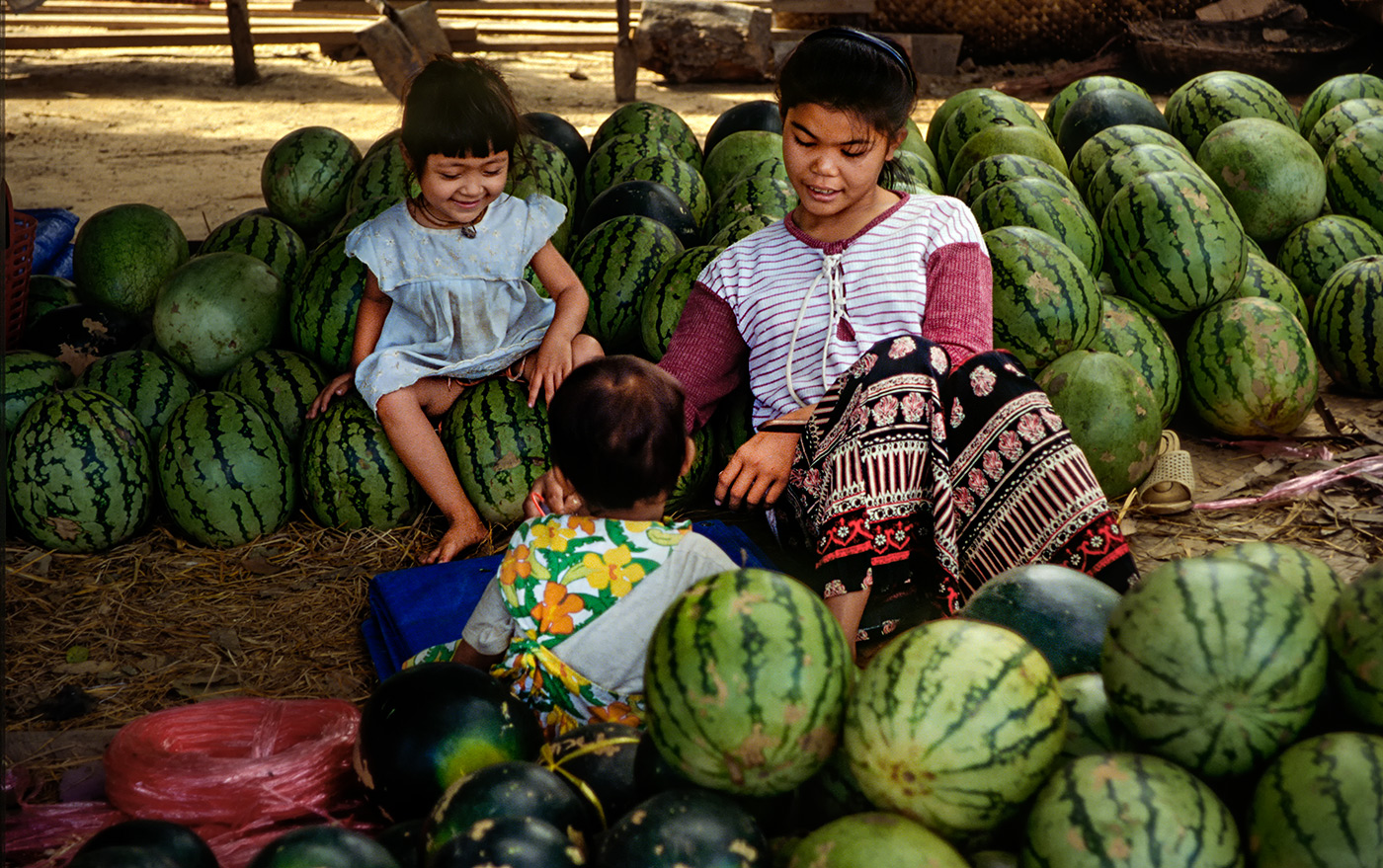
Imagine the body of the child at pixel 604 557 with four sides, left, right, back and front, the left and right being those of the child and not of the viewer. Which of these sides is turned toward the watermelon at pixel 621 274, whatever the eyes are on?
front

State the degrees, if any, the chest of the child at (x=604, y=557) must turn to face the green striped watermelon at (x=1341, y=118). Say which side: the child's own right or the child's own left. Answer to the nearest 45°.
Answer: approximately 45° to the child's own right

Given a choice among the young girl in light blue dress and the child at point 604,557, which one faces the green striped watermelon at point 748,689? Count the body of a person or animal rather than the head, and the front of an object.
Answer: the young girl in light blue dress

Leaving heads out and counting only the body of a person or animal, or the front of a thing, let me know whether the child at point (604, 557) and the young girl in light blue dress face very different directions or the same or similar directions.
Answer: very different directions

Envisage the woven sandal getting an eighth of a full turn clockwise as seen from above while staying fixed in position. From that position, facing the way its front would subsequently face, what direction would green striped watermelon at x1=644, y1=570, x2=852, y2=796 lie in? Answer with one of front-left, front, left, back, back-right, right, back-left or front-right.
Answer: front-left

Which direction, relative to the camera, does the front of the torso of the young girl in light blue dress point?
toward the camera

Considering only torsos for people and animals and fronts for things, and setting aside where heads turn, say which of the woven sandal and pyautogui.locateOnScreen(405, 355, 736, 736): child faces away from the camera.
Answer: the child

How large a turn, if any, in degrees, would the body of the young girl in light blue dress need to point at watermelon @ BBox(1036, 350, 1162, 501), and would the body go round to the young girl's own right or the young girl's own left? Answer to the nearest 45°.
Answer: approximately 90° to the young girl's own left

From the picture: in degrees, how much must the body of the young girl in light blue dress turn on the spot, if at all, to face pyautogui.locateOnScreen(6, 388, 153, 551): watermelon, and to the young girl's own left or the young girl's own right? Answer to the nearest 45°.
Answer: approximately 90° to the young girl's own right

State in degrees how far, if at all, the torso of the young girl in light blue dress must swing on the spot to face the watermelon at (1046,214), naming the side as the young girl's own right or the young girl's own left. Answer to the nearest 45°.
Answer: approximately 90° to the young girl's own left

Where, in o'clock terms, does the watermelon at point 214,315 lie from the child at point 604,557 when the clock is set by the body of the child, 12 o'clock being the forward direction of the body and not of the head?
The watermelon is roughly at 11 o'clock from the child.

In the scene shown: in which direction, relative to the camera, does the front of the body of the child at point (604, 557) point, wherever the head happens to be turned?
away from the camera

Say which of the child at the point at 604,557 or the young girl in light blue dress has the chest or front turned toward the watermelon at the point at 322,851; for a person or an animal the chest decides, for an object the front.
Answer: the young girl in light blue dress

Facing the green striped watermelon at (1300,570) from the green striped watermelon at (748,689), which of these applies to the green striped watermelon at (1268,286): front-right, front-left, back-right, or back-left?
front-left

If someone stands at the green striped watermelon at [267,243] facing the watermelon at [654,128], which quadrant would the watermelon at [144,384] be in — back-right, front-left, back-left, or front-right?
back-right

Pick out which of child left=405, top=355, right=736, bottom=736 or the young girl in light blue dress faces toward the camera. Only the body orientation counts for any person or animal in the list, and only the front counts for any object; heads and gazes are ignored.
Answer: the young girl in light blue dress
